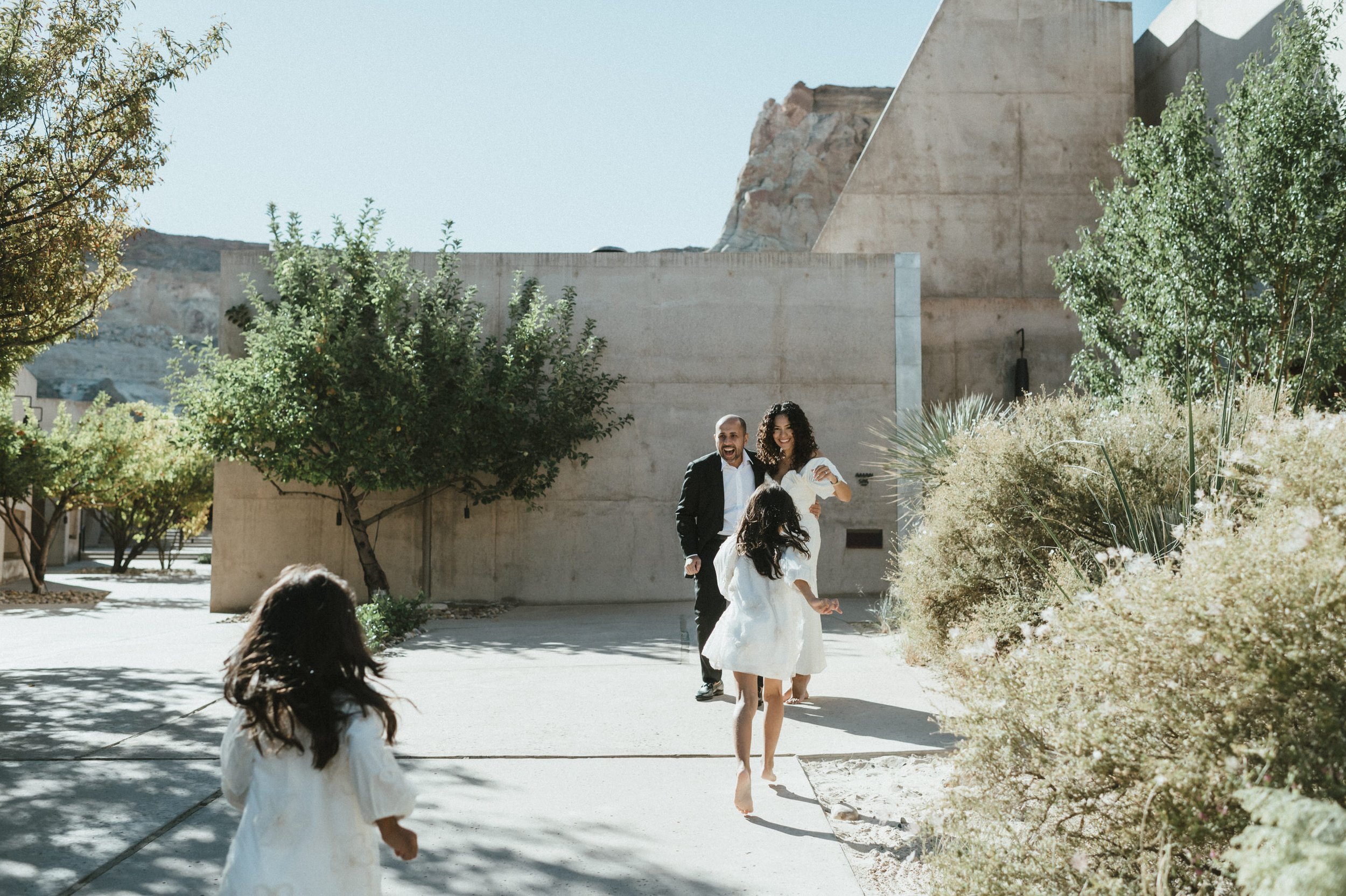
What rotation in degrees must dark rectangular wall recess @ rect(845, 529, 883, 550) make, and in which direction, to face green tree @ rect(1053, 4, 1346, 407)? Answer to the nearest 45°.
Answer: approximately 90° to its left

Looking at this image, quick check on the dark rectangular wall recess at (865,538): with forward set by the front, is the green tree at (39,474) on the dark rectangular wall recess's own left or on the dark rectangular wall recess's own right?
on the dark rectangular wall recess's own right

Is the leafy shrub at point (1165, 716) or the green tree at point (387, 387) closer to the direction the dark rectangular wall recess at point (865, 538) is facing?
the leafy shrub

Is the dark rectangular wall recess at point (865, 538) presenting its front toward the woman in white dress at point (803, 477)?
yes

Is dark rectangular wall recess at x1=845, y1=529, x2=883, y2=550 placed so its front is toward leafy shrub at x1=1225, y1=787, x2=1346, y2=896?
yes

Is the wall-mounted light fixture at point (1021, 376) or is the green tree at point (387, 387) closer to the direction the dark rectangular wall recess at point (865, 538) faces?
the green tree

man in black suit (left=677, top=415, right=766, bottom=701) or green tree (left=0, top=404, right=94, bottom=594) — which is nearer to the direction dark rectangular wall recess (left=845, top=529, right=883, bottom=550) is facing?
the man in black suit

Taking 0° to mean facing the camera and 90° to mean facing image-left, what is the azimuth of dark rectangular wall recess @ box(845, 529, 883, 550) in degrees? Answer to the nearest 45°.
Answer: approximately 0°
